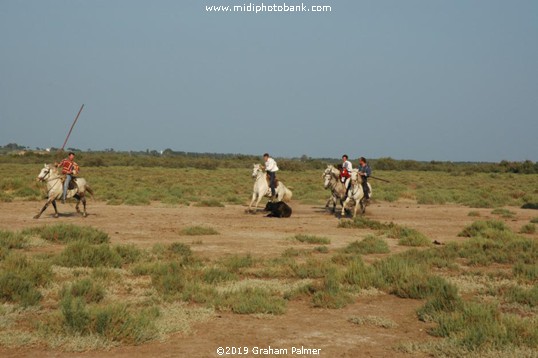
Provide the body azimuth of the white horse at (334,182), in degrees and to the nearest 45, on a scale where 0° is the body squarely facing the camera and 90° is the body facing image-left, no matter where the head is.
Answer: approximately 45°

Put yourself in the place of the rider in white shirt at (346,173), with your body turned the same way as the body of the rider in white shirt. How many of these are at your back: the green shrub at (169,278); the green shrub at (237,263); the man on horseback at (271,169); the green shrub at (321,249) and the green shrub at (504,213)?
1

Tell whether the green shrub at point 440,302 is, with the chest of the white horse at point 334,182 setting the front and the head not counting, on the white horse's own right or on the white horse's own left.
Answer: on the white horse's own left

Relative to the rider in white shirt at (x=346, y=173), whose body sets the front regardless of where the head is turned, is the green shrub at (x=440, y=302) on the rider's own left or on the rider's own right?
on the rider's own left

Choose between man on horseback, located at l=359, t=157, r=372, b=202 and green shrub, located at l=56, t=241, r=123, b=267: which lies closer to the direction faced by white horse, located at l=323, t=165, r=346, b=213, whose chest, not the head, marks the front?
the green shrub

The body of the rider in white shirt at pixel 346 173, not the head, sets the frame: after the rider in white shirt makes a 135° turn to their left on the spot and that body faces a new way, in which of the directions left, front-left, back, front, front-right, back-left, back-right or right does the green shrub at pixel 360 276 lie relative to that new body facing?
right

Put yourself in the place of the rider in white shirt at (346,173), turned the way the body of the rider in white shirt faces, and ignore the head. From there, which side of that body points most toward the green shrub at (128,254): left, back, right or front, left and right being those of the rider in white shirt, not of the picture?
front

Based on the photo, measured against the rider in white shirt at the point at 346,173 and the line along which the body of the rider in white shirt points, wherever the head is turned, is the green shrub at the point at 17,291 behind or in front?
in front

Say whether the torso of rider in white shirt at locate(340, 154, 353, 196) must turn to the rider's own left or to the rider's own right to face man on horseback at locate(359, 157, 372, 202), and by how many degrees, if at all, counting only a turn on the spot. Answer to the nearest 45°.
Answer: approximately 90° to the rider's own left

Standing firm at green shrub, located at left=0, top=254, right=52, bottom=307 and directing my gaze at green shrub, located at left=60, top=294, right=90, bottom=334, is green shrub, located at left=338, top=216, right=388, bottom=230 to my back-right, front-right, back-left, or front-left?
back-left

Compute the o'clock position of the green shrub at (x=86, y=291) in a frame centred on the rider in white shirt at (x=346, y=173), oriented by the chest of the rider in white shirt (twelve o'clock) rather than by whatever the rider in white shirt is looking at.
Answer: The green shrub is roughly at 11 o'clock from the rider in white shirt.

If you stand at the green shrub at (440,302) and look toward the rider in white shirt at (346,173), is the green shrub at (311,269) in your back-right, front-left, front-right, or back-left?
front-left

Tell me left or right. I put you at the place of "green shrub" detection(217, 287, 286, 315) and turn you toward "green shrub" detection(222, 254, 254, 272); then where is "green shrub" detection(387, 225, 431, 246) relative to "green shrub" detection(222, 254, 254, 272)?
right

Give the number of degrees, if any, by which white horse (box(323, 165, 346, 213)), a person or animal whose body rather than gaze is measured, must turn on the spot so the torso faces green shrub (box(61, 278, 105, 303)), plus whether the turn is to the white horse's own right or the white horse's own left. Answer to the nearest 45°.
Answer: approximately 45° to the white horse's own left
